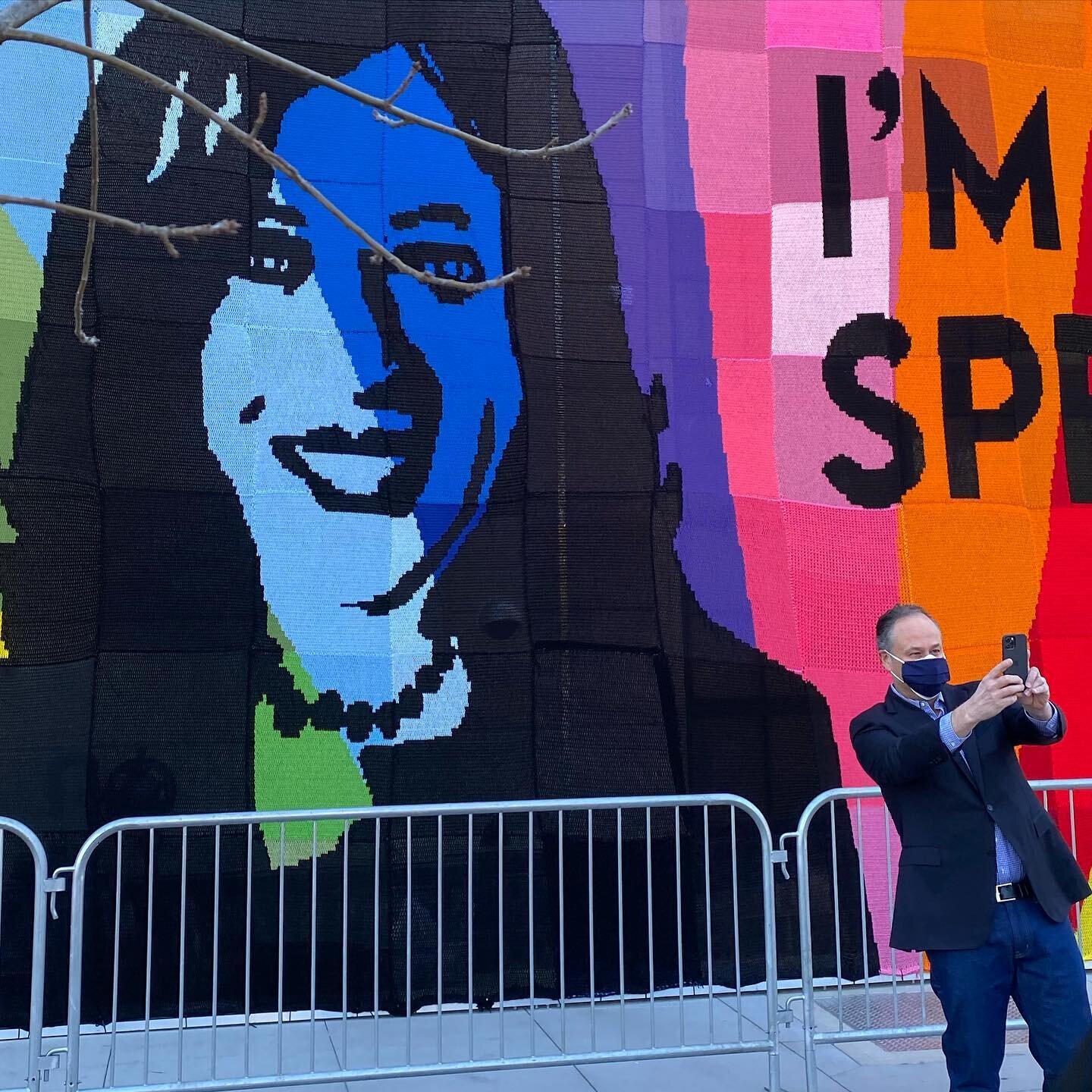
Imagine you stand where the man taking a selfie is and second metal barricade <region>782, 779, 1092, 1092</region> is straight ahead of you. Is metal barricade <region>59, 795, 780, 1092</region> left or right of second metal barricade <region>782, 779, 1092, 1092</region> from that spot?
left

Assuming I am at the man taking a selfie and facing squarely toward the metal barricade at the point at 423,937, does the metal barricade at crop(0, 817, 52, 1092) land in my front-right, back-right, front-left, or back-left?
front-left

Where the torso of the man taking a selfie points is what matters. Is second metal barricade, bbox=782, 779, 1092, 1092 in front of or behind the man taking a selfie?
behind
